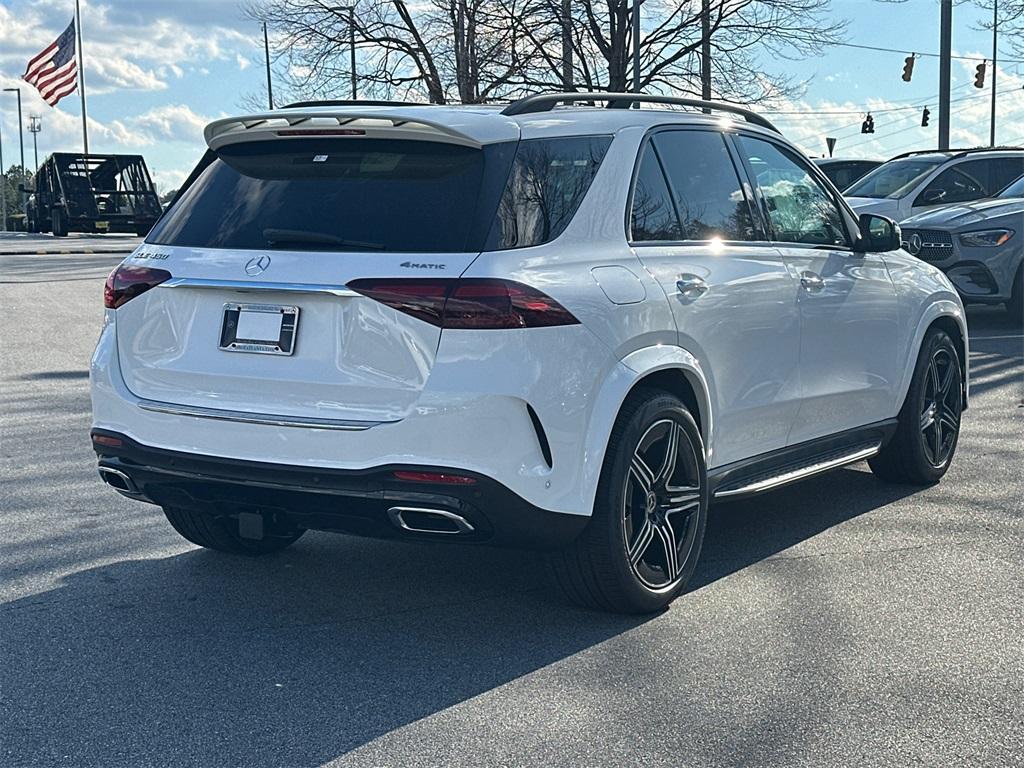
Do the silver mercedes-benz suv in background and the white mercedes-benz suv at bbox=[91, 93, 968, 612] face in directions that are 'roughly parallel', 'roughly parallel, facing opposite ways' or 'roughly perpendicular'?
roughly parallel, facing opposite ways

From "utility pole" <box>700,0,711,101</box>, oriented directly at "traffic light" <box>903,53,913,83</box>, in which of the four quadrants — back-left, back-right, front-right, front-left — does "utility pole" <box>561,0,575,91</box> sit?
back-left

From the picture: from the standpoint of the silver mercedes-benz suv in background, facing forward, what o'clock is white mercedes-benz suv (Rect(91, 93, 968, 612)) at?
The white mercedes-benz suv is roughly at 11 o'clock from the silver mercedes-benz suv in background.

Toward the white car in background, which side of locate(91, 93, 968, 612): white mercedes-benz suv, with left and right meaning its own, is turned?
front

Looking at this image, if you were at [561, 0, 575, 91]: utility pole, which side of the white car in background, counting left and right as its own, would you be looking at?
right

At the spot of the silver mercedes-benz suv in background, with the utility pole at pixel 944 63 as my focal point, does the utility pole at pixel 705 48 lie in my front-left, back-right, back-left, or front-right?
front-left

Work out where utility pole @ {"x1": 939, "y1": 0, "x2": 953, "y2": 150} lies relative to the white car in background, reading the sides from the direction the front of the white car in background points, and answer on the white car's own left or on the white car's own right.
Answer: on the white car's own right

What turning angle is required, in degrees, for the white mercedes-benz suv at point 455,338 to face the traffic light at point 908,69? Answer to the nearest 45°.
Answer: approximately 45° to its left

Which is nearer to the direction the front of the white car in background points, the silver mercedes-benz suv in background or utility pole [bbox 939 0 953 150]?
the silver mercedes-benz suv in background

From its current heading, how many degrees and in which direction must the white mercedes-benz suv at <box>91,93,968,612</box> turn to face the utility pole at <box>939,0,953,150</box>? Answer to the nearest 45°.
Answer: approximately 45° to its left

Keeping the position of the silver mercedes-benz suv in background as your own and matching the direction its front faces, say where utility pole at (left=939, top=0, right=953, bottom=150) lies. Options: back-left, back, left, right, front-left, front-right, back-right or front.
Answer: back-right

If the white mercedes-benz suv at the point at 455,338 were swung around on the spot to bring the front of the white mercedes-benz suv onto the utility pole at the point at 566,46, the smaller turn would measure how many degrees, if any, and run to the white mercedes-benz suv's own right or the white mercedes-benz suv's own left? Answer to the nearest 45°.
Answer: approximately 45° to the white mercedes-benz suv's own left

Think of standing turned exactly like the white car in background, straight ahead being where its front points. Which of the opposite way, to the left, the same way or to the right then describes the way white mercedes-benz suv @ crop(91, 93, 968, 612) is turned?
the opposite way

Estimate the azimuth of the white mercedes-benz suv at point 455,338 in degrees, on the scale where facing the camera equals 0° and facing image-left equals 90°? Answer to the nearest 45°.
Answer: approximately 225°

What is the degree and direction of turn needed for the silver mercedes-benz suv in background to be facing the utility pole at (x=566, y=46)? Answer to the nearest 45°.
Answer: approximately 90° to its right

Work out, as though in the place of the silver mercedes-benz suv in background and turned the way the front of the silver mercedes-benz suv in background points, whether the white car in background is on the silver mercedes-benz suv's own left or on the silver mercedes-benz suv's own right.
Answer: on the silver mercedes-benz suv's own right

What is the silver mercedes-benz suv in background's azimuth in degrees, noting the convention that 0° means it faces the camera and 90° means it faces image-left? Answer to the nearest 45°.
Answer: approximately 45°

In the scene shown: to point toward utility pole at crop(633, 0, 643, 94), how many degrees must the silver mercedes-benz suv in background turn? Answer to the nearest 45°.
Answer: approximately 90° to its right

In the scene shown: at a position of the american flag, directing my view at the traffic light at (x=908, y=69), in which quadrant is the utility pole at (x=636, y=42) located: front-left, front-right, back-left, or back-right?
front-right

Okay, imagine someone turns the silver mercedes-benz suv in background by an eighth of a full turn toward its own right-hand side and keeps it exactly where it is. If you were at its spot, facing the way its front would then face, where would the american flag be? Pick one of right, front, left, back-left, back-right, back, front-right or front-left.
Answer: front-right

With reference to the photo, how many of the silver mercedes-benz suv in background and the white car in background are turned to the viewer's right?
0
